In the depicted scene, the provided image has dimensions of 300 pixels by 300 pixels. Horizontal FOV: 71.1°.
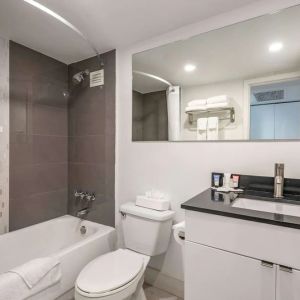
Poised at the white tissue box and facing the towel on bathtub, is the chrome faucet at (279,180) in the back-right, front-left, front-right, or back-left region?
back-left

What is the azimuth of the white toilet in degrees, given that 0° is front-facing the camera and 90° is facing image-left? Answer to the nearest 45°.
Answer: approximately 45°

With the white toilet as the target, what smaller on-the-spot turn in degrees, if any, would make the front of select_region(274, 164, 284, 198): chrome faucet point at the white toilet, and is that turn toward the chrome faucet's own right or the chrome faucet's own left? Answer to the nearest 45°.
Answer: approximately 90° to the chrome faucet's own right

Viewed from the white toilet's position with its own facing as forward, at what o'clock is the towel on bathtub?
The towel on bathtub is roughly at 1 o'clock from the white toilet.

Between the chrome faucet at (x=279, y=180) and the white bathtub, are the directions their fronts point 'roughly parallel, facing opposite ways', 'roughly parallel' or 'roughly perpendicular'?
roughly perpendicular

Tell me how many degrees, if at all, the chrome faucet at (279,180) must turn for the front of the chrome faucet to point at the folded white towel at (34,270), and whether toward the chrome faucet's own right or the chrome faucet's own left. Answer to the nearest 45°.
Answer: approximately 45° to the chrome faucet's own right

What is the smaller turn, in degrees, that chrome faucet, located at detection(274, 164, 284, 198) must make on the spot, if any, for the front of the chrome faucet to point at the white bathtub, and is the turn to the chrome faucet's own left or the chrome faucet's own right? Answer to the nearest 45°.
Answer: approximately 90° to the chrome faucet's own right

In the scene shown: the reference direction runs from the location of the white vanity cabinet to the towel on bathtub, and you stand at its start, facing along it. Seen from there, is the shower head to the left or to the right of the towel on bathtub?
right

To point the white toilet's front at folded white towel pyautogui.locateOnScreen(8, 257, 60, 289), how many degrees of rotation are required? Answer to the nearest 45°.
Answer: approximately 45° to its right

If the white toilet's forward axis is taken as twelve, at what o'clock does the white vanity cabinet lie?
The white vanity cabinet is roughly at 9 o'clock from the white toilet.

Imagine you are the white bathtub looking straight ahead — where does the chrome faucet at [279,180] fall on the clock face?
The chrome faucet is roughly at 12 o'clock from the white bathtub.

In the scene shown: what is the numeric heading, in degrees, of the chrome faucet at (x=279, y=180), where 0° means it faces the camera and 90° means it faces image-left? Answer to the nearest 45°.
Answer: approximately 0°
